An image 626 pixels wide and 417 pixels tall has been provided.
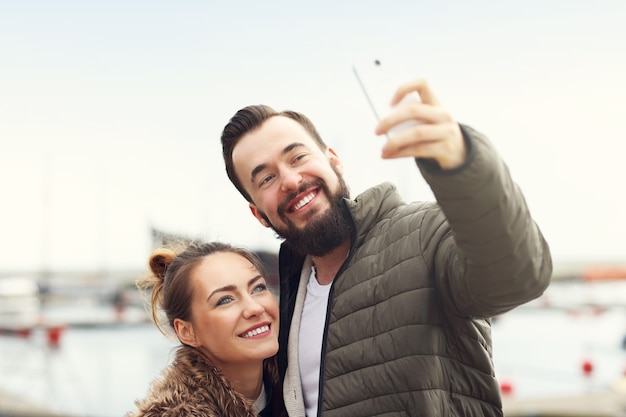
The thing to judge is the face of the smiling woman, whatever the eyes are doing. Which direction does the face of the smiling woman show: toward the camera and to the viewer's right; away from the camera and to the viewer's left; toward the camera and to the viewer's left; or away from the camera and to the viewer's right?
toward the camera and to the viewer's right

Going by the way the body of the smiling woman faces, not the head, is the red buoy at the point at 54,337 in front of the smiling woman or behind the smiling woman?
behind

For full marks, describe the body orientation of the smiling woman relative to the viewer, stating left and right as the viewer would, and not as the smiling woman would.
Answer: facing the viewer and to the right of the viewer
